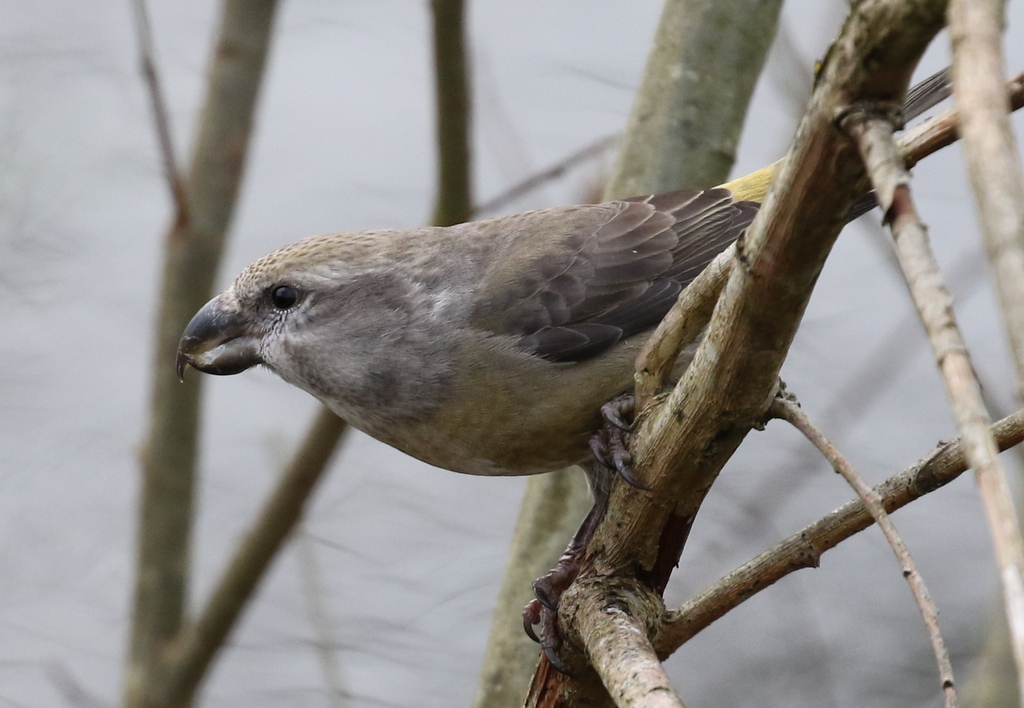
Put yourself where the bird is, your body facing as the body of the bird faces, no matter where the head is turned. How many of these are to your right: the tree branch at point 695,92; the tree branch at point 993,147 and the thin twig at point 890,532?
1

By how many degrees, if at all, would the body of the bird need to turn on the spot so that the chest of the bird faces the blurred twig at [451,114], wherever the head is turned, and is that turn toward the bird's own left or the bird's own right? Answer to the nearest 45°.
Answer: approximately 45° to the bird's own right

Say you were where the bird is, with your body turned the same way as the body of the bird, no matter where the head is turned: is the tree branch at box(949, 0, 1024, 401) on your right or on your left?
on your left

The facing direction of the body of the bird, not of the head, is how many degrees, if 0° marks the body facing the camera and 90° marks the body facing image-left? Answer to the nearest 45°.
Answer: approximately 90°

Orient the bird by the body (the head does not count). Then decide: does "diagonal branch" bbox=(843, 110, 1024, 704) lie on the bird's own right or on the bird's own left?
on the bird's own left

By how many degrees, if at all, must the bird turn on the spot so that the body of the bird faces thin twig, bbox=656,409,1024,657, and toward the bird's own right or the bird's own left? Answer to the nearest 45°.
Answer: approximately 135° to the bird's own left

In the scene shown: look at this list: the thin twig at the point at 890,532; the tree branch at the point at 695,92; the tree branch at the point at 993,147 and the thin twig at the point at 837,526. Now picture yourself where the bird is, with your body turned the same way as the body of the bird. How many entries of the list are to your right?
1

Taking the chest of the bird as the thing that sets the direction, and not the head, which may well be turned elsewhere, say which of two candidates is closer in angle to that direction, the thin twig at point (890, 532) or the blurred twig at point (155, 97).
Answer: the blurred twig

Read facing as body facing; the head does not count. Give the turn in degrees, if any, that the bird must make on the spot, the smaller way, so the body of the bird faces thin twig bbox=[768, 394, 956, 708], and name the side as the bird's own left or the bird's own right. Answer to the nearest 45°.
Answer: approximately 135° to the bird's own left
